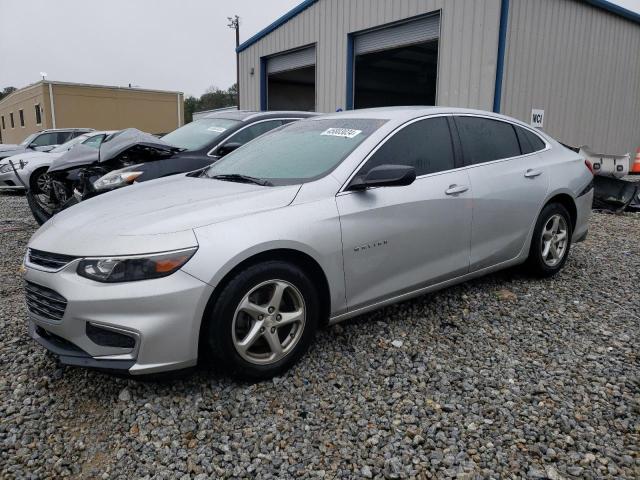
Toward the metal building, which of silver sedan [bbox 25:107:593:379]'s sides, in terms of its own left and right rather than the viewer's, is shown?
back

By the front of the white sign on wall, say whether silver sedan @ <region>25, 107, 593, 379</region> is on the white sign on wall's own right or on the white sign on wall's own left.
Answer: on the white sign on wall's own right

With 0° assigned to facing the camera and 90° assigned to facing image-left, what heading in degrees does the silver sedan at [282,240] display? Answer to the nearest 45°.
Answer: approximately 45°

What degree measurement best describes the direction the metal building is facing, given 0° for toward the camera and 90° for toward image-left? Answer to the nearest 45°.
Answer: approximately 45°

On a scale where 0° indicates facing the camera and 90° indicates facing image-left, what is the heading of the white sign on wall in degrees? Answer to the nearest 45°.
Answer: approximately 315°

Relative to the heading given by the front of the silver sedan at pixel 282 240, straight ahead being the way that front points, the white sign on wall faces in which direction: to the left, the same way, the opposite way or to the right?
to the left

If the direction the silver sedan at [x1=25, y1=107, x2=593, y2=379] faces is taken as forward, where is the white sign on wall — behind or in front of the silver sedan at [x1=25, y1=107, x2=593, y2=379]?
behind
